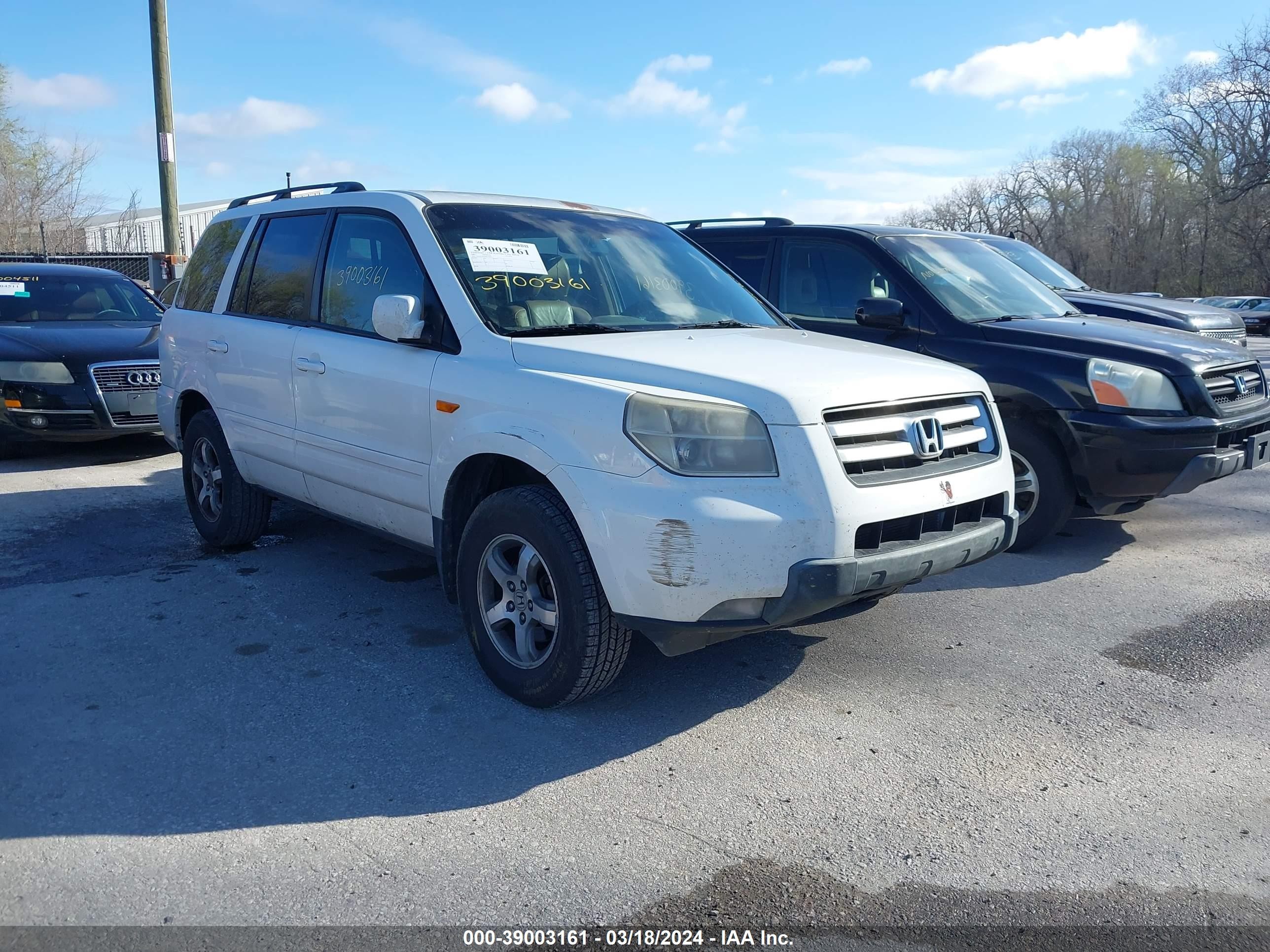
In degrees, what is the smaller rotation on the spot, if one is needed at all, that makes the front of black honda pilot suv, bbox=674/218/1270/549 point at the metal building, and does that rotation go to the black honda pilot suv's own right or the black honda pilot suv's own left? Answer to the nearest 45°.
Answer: approximately 180°

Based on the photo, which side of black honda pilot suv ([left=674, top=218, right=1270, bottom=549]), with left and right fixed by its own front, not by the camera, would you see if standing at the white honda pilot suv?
right

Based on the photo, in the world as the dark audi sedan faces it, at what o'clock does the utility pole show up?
The utility pole is roughly at 8 o'clock from the dark audi sedan.

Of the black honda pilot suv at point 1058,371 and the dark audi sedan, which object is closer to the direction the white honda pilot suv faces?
the black honda pilot suv

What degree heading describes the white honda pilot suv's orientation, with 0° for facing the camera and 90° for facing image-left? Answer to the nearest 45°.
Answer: approximately 315°

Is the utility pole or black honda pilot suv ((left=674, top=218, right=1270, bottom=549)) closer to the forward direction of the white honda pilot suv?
the black honda pilot suv

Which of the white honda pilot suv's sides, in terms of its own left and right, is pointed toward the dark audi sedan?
back

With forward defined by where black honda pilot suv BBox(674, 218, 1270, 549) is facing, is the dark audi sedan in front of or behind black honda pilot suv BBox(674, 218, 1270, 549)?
behind

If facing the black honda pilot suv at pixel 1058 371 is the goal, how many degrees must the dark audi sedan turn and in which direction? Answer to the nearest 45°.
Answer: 0° — it already faces it

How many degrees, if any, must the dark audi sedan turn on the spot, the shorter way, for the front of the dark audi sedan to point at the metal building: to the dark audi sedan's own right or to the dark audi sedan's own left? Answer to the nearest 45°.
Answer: approximately 135° to the dark audi sedan's own left
